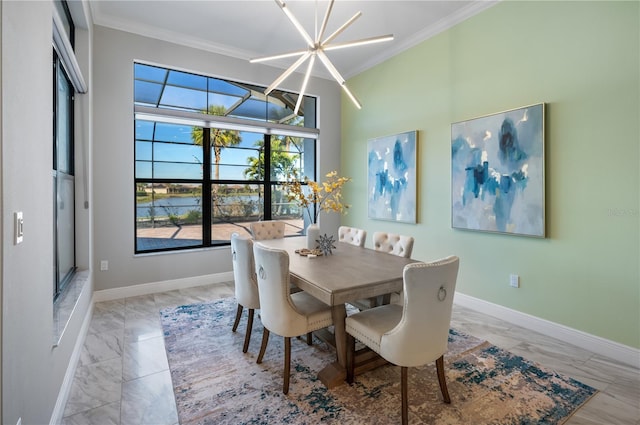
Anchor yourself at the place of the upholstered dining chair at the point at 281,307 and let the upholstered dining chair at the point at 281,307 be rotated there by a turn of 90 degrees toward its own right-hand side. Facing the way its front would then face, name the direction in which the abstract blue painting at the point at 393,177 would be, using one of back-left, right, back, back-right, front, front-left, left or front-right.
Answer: left

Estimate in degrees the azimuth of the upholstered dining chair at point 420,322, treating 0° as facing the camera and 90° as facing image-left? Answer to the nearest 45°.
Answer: approximately 135°

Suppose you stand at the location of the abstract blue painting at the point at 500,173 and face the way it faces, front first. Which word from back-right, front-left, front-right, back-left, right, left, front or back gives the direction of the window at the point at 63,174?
front

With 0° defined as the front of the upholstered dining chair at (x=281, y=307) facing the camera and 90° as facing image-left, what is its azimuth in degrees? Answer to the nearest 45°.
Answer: approximately 225°

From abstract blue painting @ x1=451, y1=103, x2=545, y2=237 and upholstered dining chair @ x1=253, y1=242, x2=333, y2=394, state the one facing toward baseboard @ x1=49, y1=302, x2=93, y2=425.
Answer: the abstract blue painting

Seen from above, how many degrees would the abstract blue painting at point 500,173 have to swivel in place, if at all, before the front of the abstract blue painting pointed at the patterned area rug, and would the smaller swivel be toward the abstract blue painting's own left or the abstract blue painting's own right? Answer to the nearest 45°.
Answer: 0° — it already faces it

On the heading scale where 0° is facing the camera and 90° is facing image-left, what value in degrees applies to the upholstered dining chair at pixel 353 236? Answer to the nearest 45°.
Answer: approximately 45°

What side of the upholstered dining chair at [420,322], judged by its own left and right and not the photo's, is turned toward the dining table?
front

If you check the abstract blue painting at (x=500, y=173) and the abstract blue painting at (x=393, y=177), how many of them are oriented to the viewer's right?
0

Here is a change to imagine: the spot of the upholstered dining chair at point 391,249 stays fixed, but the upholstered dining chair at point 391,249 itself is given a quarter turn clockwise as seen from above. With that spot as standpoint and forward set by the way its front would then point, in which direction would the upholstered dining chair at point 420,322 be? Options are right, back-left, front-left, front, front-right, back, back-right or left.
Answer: back-left

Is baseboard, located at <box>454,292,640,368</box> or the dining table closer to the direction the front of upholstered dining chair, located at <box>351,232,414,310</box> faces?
the dining table

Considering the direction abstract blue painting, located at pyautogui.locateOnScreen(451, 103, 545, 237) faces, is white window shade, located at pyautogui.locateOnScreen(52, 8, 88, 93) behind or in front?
in front

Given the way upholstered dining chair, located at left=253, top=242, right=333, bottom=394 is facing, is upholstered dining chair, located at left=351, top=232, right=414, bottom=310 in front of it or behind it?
in front

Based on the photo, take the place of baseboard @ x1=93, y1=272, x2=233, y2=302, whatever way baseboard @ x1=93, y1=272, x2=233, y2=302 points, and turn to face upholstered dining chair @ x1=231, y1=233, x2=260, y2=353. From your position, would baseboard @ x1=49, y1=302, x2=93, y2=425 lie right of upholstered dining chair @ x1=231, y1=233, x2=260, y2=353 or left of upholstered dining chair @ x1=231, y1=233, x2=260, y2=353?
right

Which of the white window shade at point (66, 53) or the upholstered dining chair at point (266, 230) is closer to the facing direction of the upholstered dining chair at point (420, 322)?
the upholstered dining chair

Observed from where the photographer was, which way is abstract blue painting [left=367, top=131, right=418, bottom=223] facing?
facing the viewer and to the left of the viewer

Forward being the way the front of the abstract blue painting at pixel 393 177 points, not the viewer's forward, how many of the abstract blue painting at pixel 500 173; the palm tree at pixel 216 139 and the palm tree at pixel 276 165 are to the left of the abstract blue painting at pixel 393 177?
1

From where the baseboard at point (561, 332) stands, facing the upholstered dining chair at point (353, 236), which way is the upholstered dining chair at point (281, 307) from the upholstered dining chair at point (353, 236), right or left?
left

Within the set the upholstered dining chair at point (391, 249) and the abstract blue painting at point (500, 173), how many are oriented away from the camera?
0

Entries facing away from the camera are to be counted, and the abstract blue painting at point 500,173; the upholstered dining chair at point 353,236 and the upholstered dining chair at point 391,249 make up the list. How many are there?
0

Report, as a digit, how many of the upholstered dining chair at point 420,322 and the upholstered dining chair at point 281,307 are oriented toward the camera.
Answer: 0
